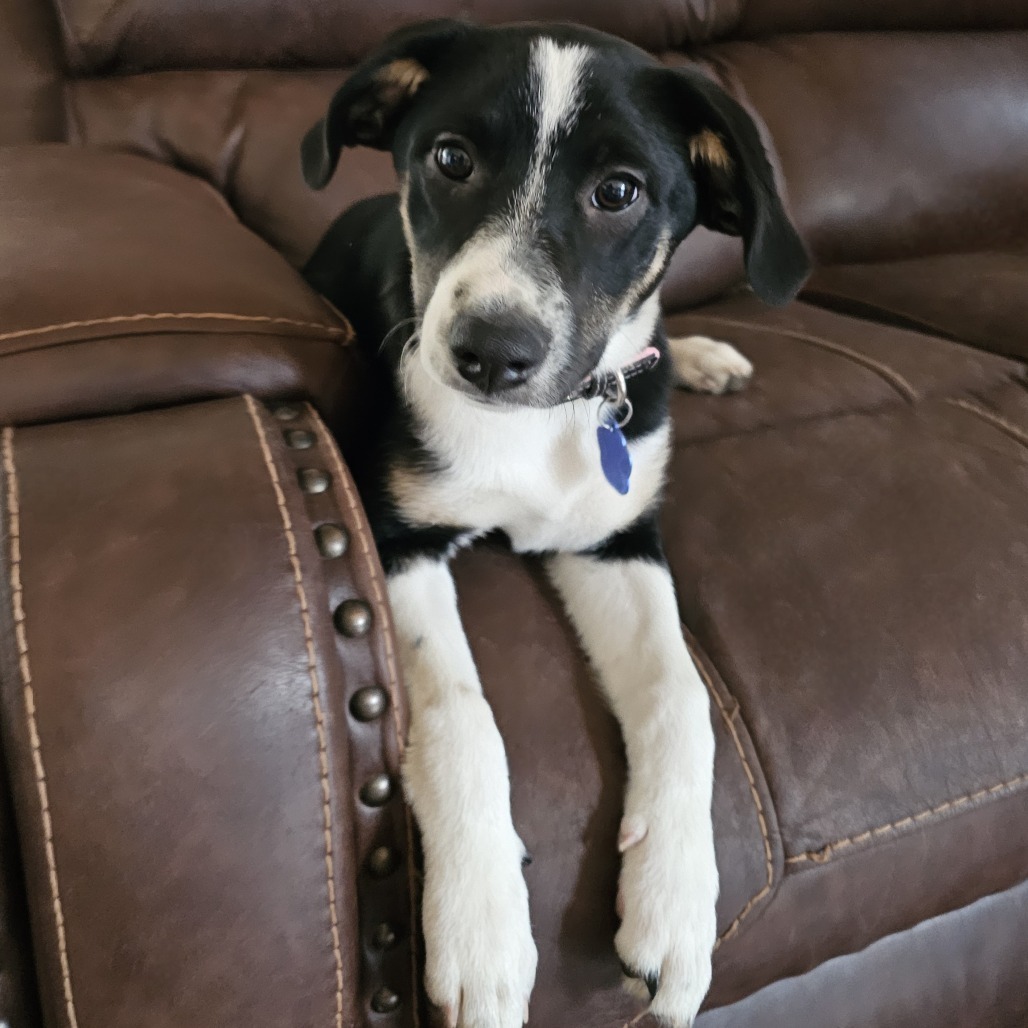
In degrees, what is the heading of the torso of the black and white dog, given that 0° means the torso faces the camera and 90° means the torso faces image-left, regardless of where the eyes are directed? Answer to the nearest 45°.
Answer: approximately 0°
